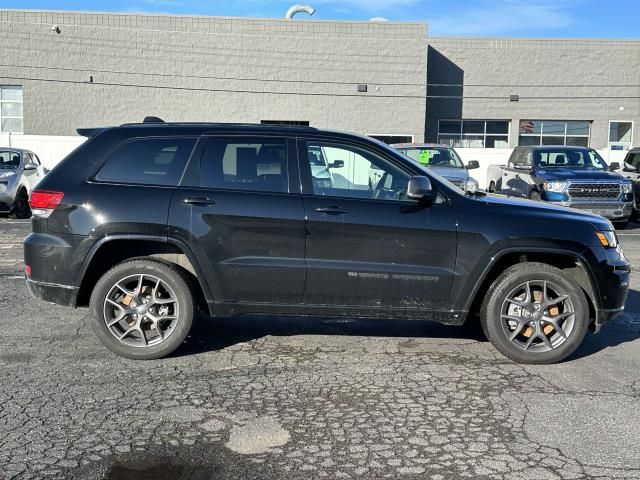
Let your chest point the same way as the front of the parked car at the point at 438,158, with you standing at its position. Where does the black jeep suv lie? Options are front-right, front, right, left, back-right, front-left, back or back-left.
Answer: front-right

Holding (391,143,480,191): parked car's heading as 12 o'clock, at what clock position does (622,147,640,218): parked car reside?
(622,147,640,218): parked car is roughly at 10 o'clock from (391,143,480,191): parked car.

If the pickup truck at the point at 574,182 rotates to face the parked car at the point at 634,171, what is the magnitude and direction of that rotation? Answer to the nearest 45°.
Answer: approximately 135° to its left

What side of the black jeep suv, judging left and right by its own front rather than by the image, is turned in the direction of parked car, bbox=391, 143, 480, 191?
left

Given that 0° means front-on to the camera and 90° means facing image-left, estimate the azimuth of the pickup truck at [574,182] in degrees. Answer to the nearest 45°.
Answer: approximately 315°

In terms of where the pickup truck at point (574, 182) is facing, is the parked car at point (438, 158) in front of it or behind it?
behind

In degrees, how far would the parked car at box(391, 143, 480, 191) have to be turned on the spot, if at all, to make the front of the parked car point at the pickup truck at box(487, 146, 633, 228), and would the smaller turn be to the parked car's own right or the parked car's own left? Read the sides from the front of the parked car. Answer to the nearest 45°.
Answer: approximately 90° to the parked car's own left

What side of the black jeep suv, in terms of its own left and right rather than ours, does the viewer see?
right

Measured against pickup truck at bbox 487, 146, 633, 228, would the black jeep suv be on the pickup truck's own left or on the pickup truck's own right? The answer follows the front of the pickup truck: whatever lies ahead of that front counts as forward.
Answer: on the pickup truck's own right

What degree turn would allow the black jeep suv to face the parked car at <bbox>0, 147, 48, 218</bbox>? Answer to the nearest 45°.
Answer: approximately 135° to its left

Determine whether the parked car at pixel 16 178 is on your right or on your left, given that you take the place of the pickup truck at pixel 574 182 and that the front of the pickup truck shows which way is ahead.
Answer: on your right
